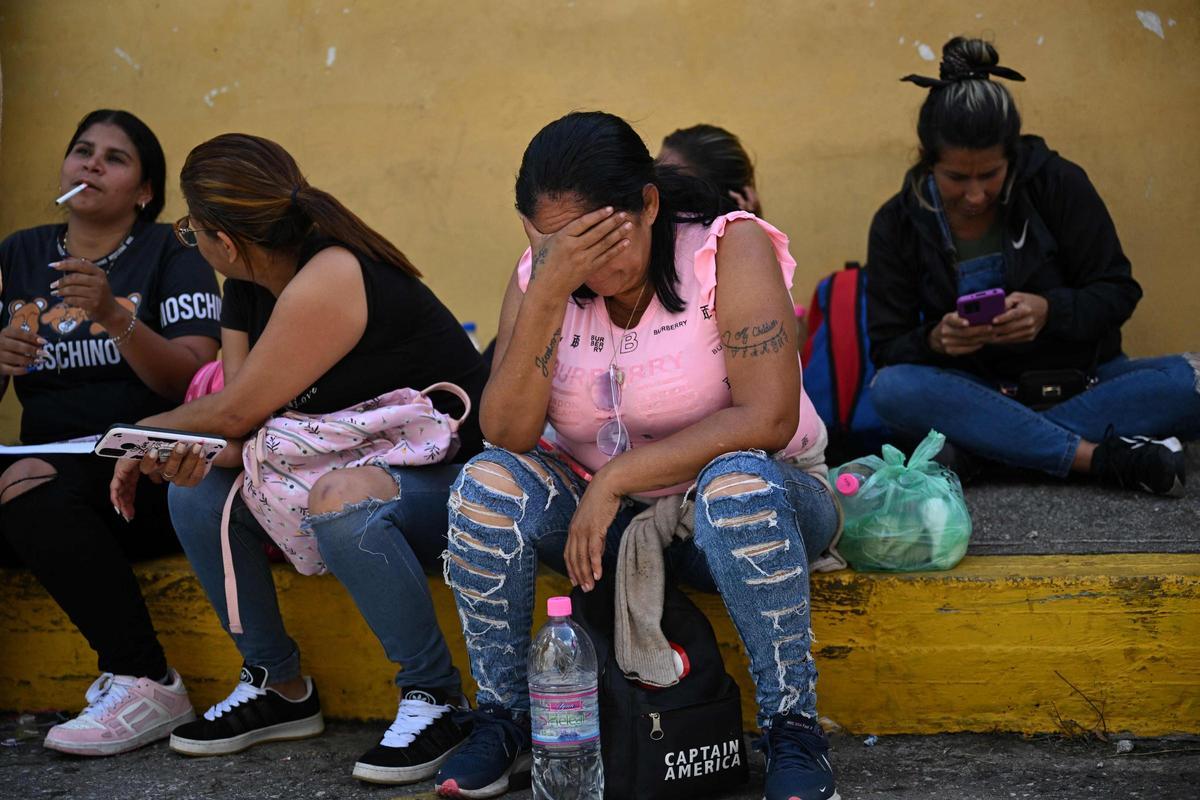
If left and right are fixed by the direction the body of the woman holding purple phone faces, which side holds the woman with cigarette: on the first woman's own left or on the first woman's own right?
on the first woman's own right

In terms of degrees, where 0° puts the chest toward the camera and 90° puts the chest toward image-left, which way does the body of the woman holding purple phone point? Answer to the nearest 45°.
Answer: approximately 0°

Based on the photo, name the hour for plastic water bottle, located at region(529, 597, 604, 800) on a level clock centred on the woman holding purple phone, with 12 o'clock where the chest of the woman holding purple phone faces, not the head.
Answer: The plastic water bottle is roughly at 1 o'clock from the woman holding purple phone.
